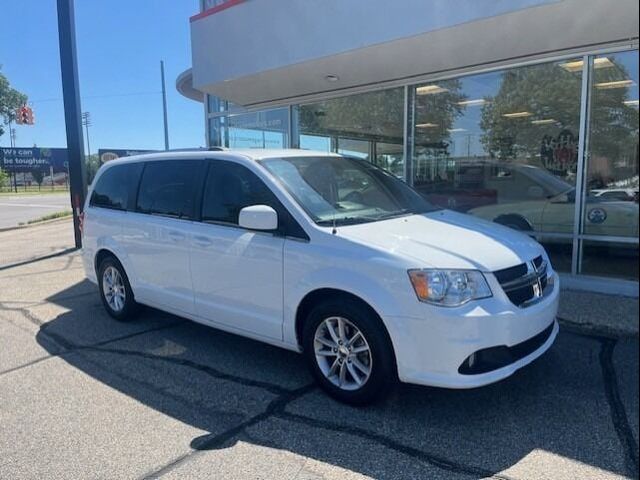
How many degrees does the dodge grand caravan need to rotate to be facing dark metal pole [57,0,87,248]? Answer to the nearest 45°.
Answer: approximately 180°

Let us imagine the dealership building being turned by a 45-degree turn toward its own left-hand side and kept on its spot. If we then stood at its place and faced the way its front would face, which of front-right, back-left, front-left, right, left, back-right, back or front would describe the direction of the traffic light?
back-right

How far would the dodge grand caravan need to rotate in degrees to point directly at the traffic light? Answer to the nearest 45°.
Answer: approximately 180°

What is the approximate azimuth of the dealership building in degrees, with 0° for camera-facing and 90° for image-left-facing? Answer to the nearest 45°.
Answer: approximately 45°

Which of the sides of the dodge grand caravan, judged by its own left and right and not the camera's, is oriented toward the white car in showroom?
left

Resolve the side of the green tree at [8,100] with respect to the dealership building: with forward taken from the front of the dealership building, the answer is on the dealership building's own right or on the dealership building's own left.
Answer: on the dealership building's own right

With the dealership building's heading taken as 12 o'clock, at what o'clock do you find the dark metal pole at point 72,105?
The dark metal pole is roughly at 2 o'clock from the dealership building.

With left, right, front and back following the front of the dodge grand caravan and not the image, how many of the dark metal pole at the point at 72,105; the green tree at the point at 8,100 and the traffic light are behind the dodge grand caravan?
3

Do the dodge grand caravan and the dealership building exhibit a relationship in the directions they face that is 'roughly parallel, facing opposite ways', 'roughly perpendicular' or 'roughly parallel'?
roughly perpendicular
